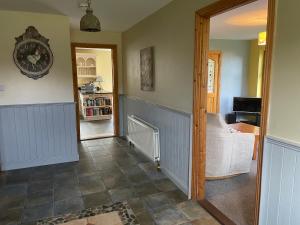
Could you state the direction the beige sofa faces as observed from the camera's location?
facing away from the viewer and to the right of the viewer

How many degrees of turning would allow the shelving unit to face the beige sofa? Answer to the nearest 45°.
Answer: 0° — it already faces it

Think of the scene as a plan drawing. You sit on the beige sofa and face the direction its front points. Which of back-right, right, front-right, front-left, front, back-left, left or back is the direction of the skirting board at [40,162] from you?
back-left

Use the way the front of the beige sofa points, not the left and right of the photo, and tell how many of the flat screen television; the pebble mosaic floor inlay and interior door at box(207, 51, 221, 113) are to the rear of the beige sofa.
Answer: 1

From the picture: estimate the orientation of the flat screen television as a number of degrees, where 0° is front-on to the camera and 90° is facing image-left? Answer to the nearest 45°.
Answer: approximately 0°

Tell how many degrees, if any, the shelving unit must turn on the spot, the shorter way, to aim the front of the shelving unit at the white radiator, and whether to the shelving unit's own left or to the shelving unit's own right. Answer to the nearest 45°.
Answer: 0° — it already faces it

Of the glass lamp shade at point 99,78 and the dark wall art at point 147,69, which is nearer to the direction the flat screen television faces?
the dark wall art

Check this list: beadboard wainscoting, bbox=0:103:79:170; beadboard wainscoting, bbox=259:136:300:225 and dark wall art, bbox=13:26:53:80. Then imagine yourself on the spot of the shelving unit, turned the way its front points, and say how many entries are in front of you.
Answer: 3

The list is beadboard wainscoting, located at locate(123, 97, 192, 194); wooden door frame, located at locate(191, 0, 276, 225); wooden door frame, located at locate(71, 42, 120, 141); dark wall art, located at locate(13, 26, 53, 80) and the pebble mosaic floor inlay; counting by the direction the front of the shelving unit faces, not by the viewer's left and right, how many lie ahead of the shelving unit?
5
